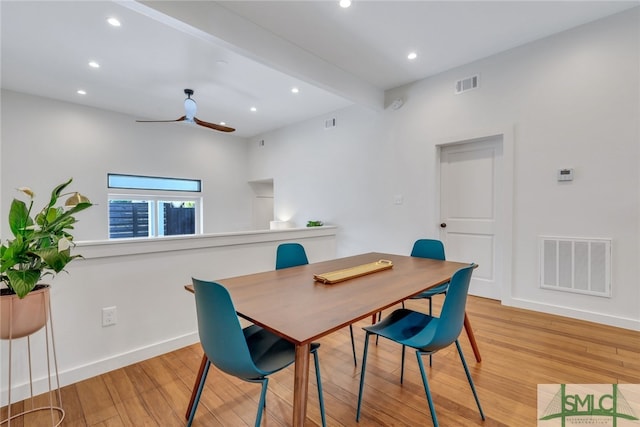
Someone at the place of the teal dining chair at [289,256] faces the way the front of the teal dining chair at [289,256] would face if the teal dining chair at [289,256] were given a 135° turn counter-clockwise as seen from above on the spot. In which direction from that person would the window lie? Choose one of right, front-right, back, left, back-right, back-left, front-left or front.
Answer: front-left

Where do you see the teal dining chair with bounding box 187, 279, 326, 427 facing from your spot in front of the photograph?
facing away from the viewer and to the right of the viewer

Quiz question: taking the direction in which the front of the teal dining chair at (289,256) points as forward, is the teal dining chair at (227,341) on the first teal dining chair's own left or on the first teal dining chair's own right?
on the first teal dining chair's own right

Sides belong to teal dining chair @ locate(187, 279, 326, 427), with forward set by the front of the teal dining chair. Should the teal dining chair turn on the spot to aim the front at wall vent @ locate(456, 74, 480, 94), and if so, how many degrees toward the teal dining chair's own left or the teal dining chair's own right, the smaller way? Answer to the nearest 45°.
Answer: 0° — it already faces it

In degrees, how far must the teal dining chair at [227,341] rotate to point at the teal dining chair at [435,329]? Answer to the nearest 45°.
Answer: approximately 45° to its right

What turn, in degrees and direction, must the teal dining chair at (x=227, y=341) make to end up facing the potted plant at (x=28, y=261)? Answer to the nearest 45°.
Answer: approximately 90° to its left

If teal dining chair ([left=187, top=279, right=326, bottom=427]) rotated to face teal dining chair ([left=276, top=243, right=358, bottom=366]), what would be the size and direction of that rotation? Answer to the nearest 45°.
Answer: approximately 45° to its left

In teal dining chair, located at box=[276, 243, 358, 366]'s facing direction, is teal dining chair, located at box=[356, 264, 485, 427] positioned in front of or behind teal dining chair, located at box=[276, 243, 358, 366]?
in front

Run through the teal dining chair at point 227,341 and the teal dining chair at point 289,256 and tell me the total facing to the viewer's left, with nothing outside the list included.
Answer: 0

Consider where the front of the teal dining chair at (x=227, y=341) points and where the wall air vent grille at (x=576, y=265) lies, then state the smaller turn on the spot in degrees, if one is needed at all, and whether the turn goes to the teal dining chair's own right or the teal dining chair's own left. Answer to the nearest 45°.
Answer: approximately 45° to the teal dining chair's own right

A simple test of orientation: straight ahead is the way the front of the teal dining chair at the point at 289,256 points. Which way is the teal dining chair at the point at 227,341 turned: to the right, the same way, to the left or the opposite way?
to the left

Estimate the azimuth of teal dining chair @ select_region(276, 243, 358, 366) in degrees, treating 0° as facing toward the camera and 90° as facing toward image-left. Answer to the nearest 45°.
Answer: approximately 315°
